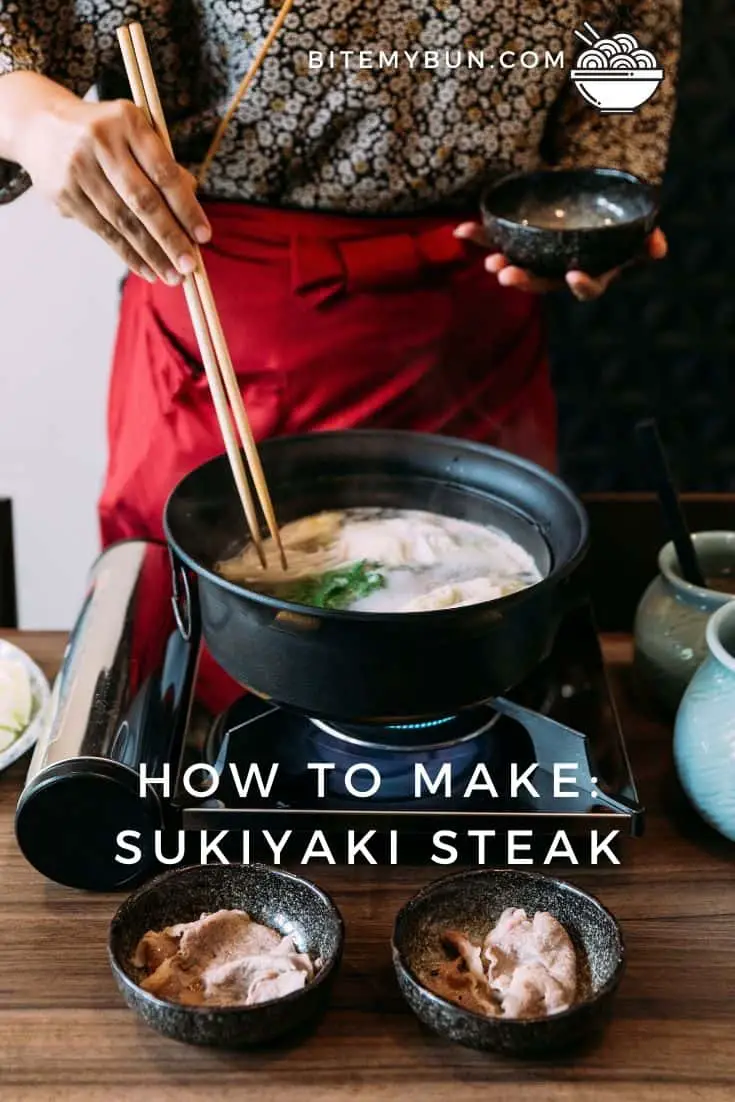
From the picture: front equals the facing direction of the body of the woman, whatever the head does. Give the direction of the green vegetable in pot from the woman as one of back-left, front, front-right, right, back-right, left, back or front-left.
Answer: front

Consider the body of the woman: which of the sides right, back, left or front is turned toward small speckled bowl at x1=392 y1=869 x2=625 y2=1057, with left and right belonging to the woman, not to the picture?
front

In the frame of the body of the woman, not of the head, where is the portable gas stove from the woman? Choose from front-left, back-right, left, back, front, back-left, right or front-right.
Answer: front

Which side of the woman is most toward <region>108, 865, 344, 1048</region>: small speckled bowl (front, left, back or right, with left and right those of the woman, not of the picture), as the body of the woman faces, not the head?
front

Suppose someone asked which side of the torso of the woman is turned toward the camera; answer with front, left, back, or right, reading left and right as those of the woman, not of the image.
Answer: front

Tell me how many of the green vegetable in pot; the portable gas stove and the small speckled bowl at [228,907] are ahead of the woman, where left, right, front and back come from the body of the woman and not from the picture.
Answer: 3
